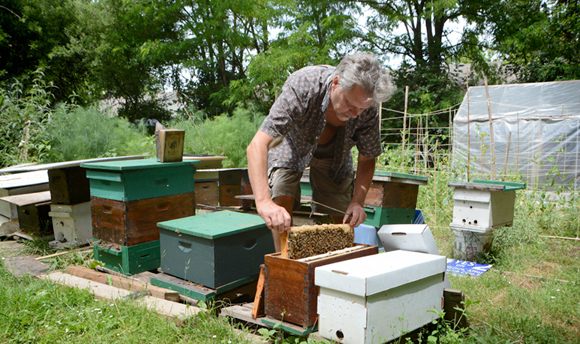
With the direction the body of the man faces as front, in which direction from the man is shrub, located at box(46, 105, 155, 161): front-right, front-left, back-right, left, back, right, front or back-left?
back

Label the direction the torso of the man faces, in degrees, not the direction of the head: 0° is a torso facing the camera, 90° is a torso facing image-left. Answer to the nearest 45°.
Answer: approximately 315°

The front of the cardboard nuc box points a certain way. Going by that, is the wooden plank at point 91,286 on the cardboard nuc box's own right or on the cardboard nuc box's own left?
on the cardboard nuc box's own right

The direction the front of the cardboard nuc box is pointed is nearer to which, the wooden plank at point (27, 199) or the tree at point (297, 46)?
the wooden plank

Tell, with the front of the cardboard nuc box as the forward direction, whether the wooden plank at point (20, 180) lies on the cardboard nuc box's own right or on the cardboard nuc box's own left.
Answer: on the cardboard nuc box's own right

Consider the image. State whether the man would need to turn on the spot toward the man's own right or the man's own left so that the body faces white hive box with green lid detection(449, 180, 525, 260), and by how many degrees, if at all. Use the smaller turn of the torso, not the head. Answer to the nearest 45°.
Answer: approximately 90° to the man's own left

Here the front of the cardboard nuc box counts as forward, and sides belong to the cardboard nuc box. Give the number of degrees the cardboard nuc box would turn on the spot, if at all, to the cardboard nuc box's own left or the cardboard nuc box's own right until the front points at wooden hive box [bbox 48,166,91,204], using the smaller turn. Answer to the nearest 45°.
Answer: approximately 90° to the cardboard nuc box's own right

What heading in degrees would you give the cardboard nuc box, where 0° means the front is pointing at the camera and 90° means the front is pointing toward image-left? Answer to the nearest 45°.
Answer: approximately 45°

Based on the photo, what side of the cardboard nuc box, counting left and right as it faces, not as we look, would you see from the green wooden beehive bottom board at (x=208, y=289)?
right

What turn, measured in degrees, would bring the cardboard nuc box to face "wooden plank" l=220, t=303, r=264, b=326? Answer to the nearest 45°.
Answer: approximately 90° to its right
